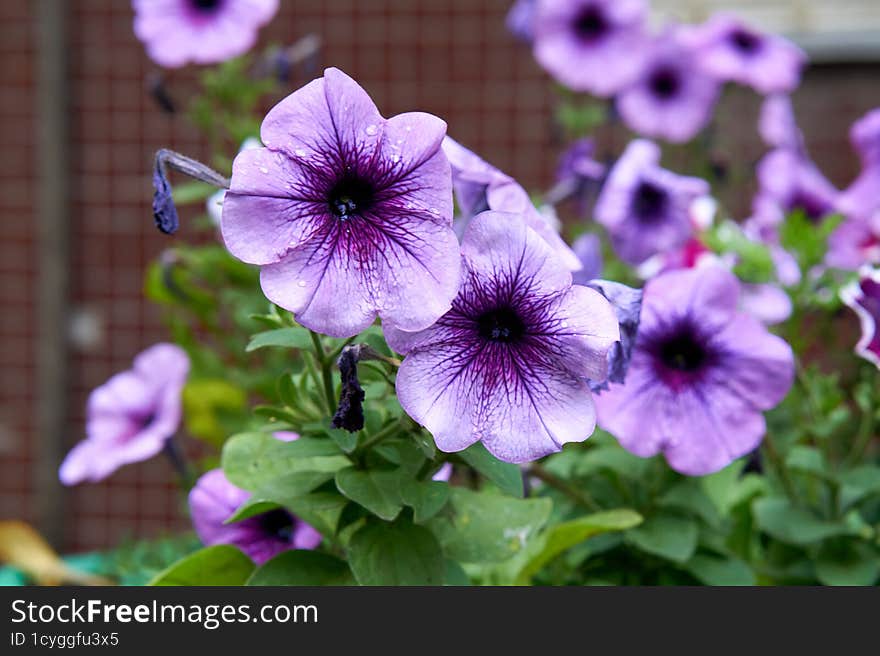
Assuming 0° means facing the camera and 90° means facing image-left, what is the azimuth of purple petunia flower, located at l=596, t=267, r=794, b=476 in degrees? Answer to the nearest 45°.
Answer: approximately 0°

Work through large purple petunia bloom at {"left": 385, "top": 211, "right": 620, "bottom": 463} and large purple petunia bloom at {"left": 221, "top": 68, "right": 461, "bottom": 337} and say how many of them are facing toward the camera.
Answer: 2

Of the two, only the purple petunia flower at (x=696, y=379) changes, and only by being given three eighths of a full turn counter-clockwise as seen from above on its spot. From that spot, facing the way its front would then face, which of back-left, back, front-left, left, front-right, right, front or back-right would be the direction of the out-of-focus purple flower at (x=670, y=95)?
front-left

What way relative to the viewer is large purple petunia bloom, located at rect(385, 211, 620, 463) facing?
toward the camera

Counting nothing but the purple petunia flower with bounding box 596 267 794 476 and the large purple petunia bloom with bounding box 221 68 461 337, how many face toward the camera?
2

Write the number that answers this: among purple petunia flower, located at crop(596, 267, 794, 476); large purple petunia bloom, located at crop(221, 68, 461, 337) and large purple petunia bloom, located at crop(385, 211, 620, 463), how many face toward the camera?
3

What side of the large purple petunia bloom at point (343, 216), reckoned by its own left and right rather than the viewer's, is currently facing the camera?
front

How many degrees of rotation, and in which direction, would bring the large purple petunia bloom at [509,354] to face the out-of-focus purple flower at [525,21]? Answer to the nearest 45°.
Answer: approximately 180°
